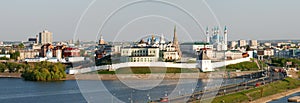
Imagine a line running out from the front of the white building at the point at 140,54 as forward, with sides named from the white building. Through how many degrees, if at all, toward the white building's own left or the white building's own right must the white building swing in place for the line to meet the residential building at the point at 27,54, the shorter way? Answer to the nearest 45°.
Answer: approximately 135° to the white building's own right

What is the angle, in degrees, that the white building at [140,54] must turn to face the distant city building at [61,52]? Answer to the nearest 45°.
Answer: approximately 135° to its right

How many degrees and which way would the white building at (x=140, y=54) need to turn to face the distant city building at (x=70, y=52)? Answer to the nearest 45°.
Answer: approximately 135° to its right

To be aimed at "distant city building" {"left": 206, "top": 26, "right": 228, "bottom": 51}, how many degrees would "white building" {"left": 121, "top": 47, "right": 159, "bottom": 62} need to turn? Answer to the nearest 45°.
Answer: approximately 135° to its left

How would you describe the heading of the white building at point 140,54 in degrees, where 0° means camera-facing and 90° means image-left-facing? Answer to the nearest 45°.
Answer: approximately 0°
